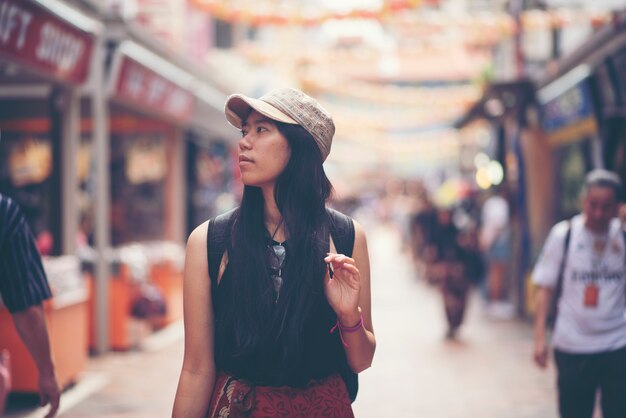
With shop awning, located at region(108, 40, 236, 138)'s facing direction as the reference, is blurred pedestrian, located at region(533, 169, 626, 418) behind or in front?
in front

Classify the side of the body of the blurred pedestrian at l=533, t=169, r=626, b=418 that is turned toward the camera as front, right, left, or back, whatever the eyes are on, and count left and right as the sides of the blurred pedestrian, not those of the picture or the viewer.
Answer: front

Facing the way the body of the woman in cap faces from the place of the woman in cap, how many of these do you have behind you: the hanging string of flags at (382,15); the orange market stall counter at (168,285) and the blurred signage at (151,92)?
3

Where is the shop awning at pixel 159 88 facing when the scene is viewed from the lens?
facing the viewer and to the right of the viewer

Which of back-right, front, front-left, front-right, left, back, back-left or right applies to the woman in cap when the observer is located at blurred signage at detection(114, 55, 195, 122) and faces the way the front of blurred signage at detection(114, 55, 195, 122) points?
front-right

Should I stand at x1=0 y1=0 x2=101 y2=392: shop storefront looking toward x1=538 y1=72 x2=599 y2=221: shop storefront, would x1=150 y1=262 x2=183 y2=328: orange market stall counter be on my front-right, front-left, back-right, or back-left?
front-left

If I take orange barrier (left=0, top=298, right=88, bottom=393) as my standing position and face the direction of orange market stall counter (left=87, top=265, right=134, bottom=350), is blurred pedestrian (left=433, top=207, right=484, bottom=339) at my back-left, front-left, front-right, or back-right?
front-right

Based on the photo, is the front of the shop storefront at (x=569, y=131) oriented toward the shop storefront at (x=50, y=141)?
yes

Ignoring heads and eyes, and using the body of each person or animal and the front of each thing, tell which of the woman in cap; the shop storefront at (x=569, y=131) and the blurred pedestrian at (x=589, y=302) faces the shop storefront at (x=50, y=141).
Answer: the shop storefront at (x=569, y=131)

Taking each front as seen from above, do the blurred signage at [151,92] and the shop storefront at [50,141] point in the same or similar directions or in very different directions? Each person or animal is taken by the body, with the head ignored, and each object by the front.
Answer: same or similar directions

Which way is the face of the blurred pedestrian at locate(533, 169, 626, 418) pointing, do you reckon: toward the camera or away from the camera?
toward the camera

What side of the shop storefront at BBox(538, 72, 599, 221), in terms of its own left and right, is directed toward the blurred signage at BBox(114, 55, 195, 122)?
front

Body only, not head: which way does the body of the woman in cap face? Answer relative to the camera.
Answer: toward the camera

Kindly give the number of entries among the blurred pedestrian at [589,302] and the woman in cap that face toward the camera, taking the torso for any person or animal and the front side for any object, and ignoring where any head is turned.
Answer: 2
